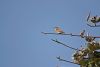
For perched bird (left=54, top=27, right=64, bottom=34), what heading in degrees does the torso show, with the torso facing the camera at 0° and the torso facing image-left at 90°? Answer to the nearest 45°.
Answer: approximately 90°
